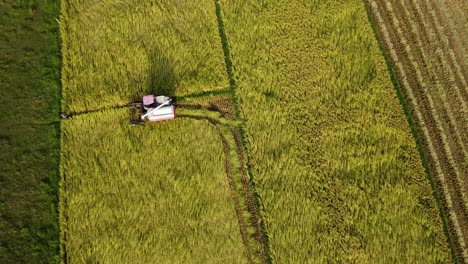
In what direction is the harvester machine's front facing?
to the viewer's left
